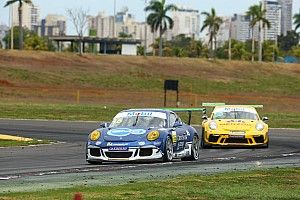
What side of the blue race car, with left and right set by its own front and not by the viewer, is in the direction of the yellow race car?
back

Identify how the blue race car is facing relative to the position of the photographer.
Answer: facing the viewer and to the left of the viewer

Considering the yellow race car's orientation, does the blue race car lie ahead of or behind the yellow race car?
ahead

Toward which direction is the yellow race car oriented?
toward the camera

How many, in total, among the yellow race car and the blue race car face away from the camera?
0
